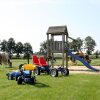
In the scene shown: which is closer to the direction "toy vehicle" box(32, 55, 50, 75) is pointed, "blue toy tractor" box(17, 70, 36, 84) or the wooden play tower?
the blue toy tractor
